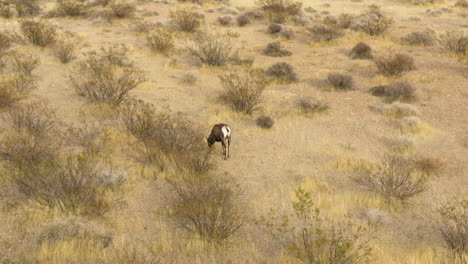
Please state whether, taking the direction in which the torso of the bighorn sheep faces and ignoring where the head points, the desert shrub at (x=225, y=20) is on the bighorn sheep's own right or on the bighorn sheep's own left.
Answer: on the bighorn sheep's own right

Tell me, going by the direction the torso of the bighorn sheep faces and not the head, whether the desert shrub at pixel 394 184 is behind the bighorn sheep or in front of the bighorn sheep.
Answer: behind

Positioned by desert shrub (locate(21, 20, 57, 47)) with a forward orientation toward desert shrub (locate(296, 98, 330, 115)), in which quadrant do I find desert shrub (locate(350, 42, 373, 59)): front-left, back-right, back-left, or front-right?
front-left

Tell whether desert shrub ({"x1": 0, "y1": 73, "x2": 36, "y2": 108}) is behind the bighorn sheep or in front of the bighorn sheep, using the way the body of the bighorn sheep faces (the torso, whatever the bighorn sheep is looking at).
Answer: in front
